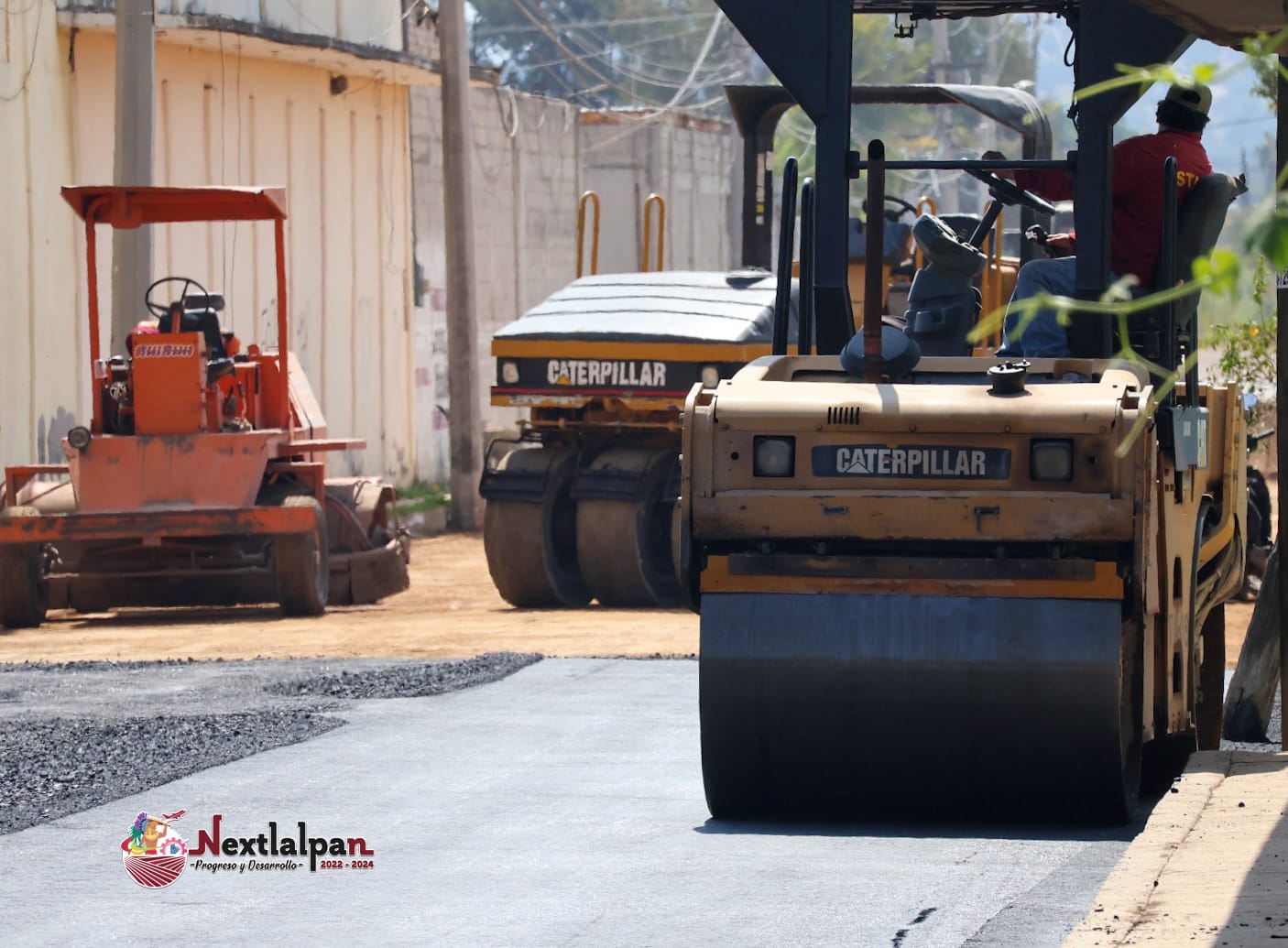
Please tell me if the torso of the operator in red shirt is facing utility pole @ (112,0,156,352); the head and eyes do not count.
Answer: yes

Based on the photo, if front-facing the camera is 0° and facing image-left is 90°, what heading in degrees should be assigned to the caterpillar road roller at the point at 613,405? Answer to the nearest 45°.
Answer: approximately 45°

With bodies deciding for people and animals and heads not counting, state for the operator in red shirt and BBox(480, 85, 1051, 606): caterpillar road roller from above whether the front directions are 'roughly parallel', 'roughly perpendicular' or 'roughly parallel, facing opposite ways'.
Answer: roughly perpendicular

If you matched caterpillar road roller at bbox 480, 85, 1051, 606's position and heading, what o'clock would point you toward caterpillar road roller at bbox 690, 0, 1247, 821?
caterpillar road roller at bbox 690, 0, 1247, 821 is roughly at 10 o'clock from caterpillar road roller at bbox 480, 85, 1051, 606.

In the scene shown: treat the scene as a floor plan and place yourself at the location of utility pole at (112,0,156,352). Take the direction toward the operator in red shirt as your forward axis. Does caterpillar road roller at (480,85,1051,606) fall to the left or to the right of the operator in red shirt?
left

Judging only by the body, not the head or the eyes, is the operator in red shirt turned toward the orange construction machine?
yes
